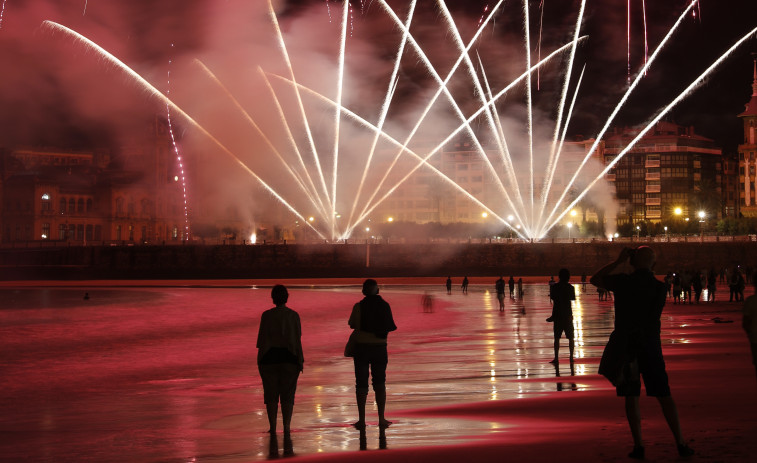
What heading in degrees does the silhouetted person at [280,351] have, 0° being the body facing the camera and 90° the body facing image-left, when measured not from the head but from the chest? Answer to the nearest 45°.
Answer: approximately 180°

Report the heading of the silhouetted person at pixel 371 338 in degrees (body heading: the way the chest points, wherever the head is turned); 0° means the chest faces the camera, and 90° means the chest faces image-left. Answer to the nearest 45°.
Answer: approximately 180°

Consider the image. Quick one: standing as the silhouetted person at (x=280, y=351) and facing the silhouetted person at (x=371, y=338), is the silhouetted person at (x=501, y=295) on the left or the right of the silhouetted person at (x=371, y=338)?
left

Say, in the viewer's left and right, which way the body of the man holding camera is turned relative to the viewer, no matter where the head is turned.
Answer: facing away from the viewer and to the left of the viewer

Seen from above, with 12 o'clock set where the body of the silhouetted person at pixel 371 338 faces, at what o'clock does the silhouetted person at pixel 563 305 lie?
the silhouetted person at pixel 563 305 is roughly at 1 o'clock from the silhouetted person at pixel 371 338.

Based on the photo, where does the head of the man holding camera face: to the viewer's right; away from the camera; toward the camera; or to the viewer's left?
away from the camera

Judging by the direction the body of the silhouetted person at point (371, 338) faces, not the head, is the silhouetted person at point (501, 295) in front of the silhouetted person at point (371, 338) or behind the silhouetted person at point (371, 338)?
in front

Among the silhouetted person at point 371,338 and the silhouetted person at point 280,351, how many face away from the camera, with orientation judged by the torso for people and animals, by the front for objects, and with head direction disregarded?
2

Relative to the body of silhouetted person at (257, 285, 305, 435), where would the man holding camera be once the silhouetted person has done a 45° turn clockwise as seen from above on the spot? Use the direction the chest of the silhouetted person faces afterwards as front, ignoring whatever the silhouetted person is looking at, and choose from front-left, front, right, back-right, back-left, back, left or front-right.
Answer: right
